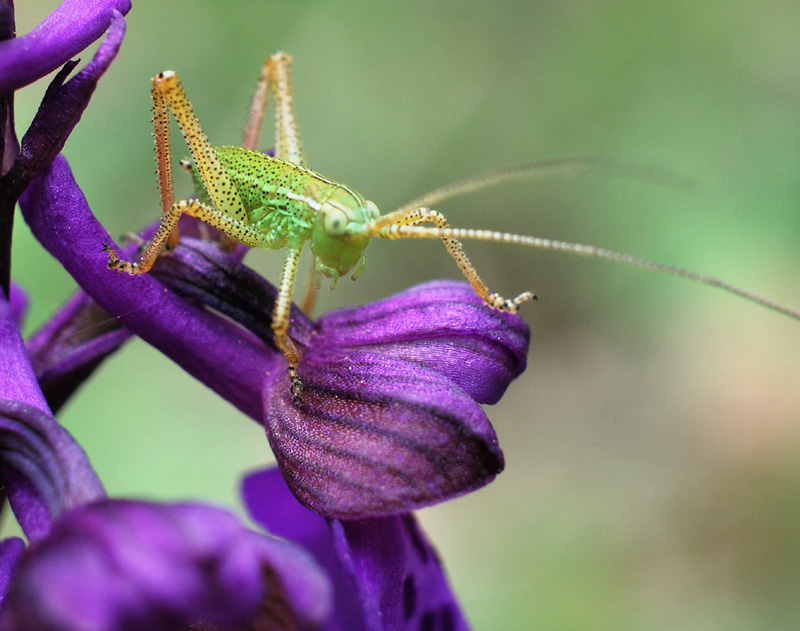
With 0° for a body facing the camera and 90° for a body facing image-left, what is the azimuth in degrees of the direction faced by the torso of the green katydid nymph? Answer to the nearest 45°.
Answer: approximately 315°

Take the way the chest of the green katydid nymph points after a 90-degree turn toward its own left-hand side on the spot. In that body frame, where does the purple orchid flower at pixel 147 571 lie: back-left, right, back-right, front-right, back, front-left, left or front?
back-right

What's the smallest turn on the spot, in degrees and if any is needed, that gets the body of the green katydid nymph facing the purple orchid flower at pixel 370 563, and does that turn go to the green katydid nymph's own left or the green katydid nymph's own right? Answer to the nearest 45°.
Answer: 0° — it already faces it
